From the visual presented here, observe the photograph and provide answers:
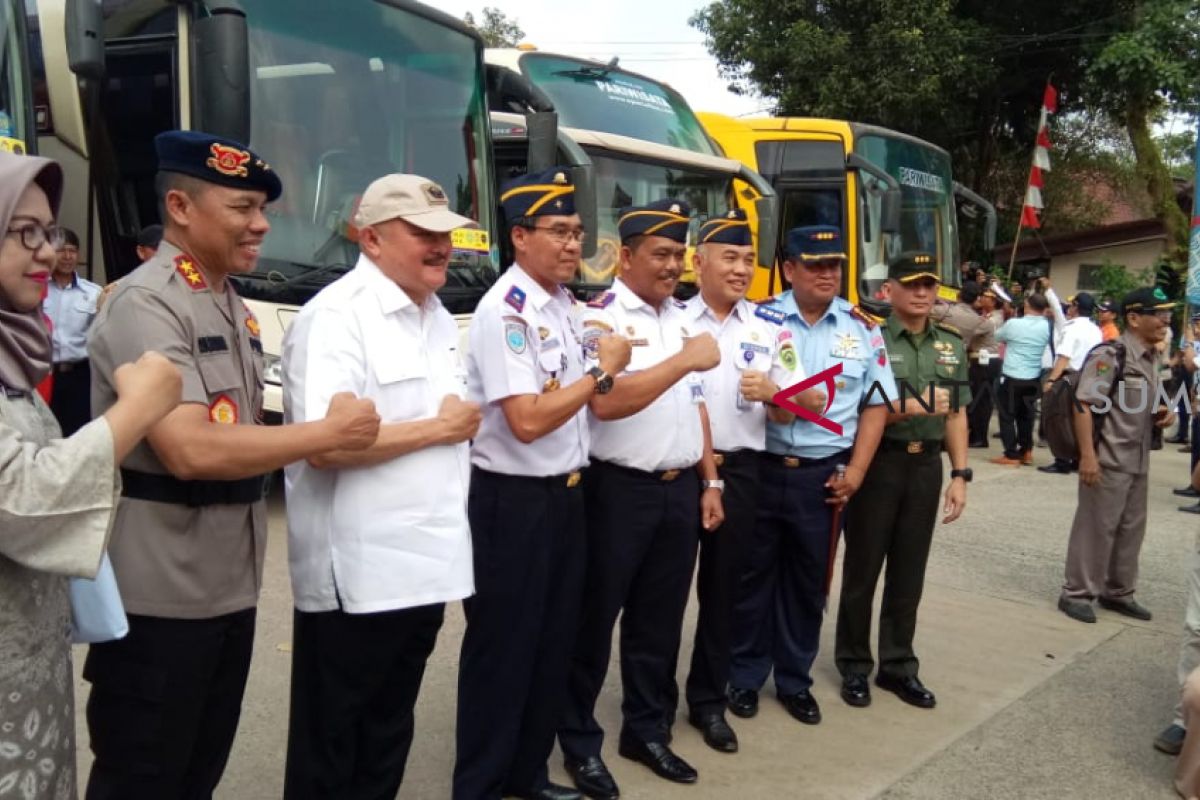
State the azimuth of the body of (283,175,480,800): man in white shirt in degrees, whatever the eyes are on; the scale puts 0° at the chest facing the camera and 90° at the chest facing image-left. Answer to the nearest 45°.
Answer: approximately 315°

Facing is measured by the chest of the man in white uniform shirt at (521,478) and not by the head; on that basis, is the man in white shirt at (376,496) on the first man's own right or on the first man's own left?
on the first man's own right

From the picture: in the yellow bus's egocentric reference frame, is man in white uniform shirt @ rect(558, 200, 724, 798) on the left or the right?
on its right

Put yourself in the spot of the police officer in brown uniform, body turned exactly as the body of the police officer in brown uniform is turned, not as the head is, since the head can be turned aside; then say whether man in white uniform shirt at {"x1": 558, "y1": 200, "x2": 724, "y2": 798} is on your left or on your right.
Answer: on your left

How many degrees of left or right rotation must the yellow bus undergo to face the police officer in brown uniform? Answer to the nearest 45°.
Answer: approximately 45° to its right

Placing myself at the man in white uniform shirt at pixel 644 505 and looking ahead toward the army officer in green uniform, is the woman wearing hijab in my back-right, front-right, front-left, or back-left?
back-right
